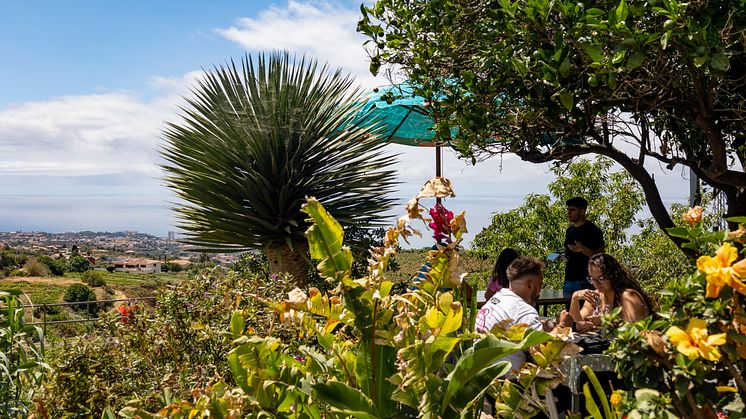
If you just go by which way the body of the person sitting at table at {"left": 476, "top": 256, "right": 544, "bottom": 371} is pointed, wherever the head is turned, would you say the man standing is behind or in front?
in front

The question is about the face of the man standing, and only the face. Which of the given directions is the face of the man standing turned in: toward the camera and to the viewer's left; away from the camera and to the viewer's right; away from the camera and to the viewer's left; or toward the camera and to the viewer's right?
toward the camera and to the viewer's left

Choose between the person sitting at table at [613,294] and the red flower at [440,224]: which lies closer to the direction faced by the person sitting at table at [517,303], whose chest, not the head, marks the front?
the person sitting at table

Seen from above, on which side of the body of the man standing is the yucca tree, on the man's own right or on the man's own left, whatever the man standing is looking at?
on the man's own right

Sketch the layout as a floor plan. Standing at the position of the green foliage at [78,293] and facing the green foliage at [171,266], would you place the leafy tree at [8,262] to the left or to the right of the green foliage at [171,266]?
left

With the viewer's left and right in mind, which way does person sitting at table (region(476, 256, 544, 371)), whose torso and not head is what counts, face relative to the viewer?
facing away from the viewer and to the right of the viewer

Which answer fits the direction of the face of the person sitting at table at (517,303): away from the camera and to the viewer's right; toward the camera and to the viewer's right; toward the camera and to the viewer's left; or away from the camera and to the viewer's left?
away from the camera and to the viewer's right

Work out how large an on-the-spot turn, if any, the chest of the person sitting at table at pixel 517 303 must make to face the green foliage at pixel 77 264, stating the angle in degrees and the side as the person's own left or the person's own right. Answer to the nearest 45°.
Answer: approximately 90° to the person's own left

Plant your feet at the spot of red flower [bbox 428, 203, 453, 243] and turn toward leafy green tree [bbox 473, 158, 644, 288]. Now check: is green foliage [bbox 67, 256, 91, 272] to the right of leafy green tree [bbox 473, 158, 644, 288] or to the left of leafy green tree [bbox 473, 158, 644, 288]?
left

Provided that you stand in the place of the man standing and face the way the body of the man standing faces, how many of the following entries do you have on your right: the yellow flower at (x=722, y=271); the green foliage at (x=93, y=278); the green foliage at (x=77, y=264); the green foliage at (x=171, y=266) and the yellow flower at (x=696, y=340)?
3

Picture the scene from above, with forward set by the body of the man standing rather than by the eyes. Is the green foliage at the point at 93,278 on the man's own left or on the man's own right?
on the man's own right

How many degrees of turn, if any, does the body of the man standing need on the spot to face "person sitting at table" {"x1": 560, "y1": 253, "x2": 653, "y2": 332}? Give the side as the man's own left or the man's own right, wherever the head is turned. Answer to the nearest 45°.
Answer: approximately 45° to the man's own left

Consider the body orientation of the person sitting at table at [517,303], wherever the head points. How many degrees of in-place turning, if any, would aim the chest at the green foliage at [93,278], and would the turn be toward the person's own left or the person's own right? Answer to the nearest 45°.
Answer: approximately 90° to the person's own left

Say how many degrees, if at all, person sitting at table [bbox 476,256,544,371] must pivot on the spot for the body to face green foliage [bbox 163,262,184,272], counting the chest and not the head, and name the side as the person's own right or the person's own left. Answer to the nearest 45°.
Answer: approximately 90° to the person's own left

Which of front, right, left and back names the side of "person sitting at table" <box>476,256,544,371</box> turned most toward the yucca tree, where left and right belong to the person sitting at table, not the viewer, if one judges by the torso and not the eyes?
left
